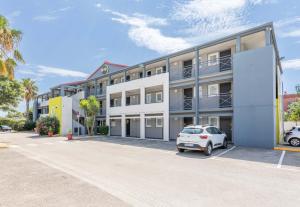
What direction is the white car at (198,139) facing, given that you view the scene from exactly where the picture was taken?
facing away from the viewer and to the right of the viewer

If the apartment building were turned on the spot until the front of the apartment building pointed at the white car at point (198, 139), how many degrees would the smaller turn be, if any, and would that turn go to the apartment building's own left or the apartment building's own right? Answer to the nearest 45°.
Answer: approximately 45° to the apartment building's own left

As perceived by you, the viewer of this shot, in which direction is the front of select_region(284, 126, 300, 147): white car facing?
facing away from the viewer and to the right of the viewer

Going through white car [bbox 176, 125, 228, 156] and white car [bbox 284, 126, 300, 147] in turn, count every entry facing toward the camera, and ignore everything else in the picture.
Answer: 0

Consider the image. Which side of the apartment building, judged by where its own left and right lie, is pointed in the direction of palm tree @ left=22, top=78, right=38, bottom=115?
right

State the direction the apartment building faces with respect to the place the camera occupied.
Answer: facing the viewer and to the left of the viewer

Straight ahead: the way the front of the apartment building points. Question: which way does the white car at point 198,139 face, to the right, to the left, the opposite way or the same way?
the opposite way

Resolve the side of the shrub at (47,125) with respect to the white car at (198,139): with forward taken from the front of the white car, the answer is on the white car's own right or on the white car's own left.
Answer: on the white car's own left
